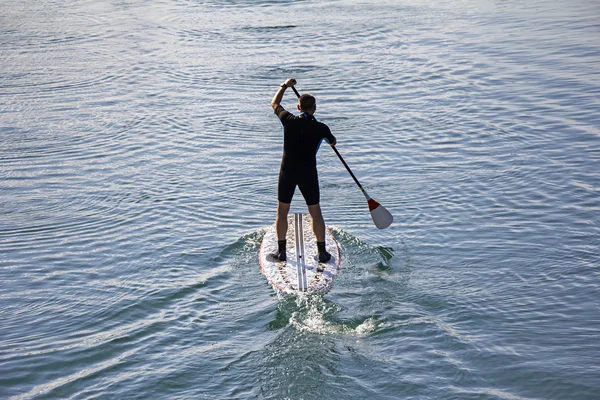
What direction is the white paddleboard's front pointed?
away from the camera

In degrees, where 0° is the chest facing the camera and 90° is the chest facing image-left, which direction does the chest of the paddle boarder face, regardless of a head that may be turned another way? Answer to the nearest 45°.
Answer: approximately 180°
